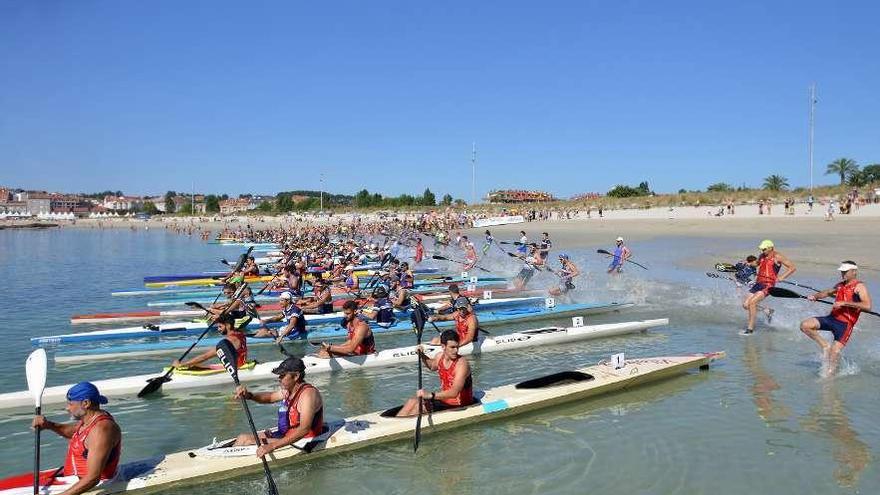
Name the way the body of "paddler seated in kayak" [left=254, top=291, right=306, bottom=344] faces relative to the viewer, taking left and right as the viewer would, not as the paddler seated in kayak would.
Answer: facing to the left of the viewer

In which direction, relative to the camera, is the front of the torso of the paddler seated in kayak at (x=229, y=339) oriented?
to the viewer's left

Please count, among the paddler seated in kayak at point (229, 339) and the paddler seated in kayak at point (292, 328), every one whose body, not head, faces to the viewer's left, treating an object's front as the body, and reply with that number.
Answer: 2

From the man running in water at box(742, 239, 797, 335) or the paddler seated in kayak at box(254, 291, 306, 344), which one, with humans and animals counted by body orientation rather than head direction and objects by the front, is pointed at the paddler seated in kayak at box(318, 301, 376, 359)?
the man running in water

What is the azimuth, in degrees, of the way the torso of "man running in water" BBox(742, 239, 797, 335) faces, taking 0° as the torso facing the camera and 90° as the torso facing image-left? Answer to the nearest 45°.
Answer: approximately 45°

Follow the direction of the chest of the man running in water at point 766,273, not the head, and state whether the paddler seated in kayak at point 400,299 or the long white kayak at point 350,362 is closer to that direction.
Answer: the long white kayak

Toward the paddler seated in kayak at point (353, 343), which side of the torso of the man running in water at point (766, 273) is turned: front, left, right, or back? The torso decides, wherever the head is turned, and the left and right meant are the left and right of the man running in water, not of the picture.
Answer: front

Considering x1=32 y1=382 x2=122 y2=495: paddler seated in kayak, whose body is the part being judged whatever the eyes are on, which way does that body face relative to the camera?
to the viewer's left
